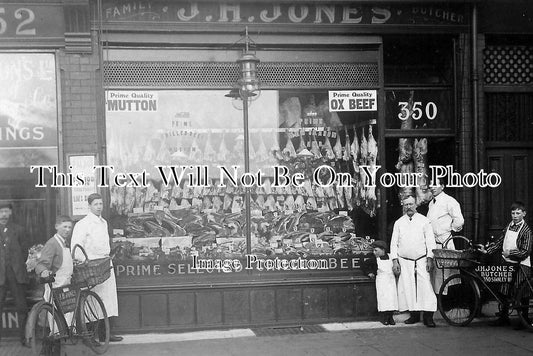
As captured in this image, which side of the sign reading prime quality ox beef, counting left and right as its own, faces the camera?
front

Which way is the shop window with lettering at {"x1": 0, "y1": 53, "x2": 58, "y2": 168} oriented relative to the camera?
toward the camera

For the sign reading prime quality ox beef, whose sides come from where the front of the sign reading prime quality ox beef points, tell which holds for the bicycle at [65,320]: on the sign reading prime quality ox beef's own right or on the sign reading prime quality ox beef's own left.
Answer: on the sign reading prime quality ox beef's own right

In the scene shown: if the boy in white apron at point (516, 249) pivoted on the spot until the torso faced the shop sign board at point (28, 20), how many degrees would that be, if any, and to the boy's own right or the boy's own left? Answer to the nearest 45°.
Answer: approximately 45° to the boy's own right

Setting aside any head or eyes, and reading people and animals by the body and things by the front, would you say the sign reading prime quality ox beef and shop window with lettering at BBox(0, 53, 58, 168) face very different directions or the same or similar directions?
same or similar directions

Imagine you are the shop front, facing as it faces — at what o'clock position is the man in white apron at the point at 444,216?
The man in white apron is roughly at 9 o'clock from the shop front.

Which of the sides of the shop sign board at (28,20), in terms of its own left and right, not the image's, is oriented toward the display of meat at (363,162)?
left

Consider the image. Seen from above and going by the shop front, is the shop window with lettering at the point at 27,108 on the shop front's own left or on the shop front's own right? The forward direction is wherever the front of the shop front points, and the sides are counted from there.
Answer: on the shop front's own right

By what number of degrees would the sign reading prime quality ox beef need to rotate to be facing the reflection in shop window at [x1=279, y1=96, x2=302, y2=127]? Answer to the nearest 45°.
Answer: approximately 90° to its right

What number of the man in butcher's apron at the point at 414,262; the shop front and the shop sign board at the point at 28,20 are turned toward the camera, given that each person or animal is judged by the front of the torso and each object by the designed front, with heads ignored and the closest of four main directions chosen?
3

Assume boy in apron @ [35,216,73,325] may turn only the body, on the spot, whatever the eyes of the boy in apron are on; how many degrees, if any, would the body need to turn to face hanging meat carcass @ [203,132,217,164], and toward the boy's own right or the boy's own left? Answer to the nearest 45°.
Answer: approximately 90° to the boy's own left

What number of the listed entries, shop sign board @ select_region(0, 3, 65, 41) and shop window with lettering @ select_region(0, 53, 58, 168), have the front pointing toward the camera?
2
